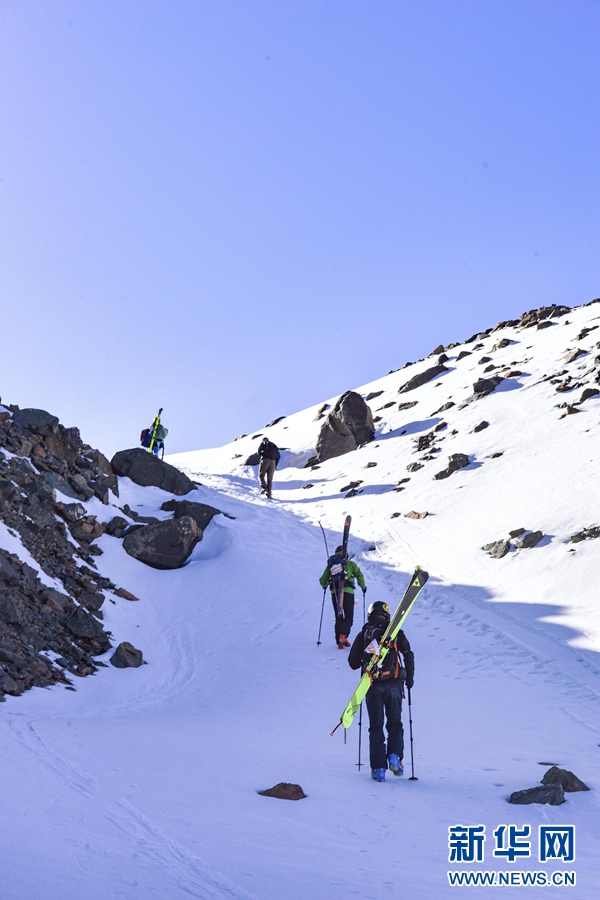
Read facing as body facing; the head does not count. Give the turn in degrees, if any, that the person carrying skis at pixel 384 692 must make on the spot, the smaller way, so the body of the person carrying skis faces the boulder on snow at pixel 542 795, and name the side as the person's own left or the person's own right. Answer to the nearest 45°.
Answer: approximately 135° to the person's own right

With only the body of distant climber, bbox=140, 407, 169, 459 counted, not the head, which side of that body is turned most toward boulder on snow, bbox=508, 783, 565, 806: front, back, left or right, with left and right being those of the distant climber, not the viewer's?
back

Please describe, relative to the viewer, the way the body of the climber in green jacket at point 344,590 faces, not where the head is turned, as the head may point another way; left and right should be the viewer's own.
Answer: facing away from the viewer

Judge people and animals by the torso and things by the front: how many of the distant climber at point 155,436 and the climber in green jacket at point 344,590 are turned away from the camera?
2

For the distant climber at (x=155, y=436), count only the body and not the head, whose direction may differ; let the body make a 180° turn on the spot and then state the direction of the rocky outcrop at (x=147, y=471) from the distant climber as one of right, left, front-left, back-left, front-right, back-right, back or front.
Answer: front

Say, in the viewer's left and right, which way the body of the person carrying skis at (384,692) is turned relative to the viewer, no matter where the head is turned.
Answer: facing away from the viewer

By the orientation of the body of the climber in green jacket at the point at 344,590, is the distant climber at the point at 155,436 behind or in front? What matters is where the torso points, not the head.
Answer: in front

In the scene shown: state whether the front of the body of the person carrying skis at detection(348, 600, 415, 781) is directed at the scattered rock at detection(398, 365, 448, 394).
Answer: yes

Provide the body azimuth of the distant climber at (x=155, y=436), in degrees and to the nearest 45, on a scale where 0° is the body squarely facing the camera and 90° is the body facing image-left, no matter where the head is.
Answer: approximately 180°

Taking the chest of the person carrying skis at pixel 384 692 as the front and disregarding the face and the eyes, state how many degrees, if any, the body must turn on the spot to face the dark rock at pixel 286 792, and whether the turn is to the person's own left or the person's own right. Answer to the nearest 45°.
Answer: approximately 135° to the person's own left

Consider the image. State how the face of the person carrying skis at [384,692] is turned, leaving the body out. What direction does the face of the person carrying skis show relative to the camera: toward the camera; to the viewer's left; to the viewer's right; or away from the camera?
away from the camera
